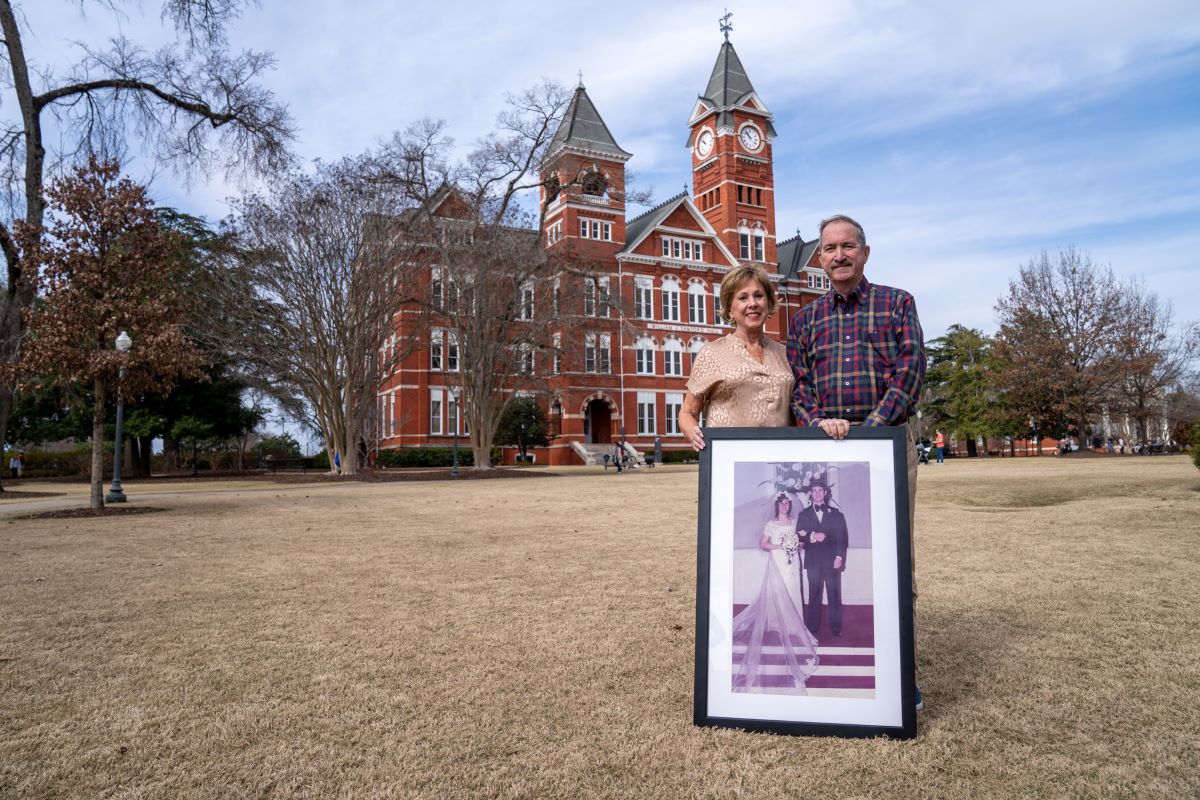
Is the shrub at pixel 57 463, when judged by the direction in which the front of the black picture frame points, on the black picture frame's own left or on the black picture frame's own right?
on the black picture frame's own right

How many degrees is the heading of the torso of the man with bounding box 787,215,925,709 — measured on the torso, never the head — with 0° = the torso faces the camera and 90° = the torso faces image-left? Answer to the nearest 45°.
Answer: approximately 0°

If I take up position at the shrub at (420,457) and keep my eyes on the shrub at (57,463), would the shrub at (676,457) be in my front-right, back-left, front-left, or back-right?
back-right

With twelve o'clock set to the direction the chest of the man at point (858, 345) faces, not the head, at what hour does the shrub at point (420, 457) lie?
The shrub is roughly at 5 o'clock from the man.

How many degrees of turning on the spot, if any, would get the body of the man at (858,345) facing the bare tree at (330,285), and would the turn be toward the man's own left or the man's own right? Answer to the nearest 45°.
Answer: approximately 135° to the man's own right

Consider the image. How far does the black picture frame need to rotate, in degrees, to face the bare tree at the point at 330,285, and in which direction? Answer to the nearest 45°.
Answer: approximately 135° to its right

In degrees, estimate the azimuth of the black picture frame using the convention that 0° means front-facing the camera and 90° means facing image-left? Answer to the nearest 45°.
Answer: approximately 0°
